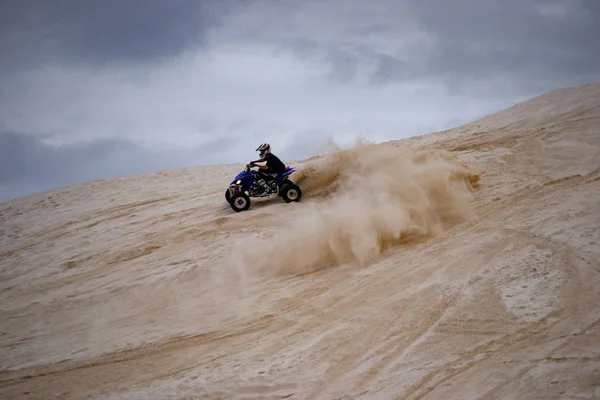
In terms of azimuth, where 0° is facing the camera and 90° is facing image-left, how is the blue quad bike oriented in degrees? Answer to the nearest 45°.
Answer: approximately 45°
